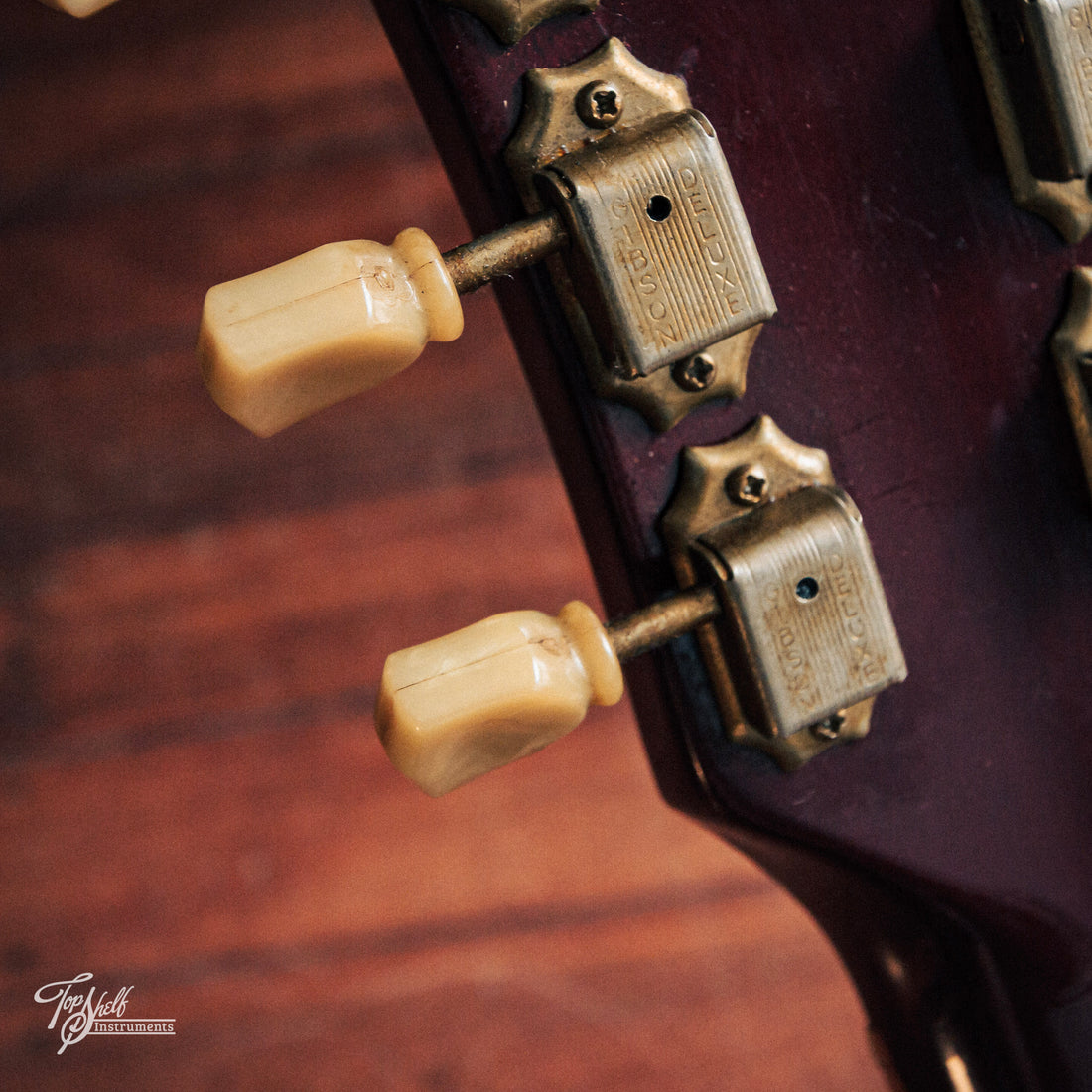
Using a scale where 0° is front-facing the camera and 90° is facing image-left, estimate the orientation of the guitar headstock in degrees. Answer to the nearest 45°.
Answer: approximately 180°
